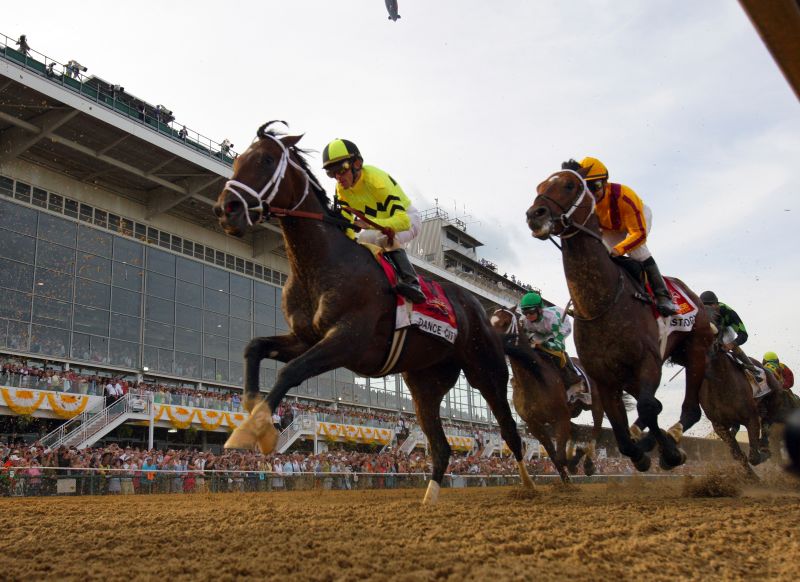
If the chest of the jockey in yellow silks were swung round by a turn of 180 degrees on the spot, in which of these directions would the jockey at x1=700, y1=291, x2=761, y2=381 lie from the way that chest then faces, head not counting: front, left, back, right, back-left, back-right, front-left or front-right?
front

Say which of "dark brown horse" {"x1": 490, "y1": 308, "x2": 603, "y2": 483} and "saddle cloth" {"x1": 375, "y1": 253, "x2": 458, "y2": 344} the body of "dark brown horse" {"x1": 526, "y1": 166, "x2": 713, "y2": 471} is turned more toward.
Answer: the saddle cloth

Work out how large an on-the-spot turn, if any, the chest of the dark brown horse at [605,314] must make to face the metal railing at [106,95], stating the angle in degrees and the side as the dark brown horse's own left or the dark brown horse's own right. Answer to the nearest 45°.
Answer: approximately 90° to the dark brown horse's own right

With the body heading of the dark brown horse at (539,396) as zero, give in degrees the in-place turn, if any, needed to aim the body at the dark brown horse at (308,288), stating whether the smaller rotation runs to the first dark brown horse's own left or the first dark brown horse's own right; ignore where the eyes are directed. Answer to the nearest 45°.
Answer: approximately 45° to the first dark brown horse's own left

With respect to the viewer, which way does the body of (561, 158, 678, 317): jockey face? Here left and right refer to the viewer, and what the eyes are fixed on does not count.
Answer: facing the viewer and to the left of the viewer

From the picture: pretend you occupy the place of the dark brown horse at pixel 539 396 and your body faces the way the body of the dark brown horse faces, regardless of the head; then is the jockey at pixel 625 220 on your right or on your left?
on your left

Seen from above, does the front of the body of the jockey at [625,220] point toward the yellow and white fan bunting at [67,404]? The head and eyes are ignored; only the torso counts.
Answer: no

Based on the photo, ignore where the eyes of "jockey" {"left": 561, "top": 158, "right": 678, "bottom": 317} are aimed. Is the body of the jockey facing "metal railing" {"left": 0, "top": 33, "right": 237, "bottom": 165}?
no

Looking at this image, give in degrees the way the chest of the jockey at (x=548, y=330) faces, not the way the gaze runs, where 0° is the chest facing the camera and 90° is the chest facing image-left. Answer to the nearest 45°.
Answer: approximately 45°

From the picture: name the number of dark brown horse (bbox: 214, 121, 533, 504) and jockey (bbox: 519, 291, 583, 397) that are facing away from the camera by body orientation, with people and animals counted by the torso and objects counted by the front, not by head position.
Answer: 0

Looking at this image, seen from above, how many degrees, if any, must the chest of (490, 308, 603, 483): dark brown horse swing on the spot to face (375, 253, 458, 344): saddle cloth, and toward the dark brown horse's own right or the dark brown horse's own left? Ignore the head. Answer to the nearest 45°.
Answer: approximately 45° to the dark brown horse's own left

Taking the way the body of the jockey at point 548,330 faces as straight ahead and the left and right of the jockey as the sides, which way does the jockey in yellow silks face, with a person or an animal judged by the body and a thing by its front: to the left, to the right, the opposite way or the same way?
the same way

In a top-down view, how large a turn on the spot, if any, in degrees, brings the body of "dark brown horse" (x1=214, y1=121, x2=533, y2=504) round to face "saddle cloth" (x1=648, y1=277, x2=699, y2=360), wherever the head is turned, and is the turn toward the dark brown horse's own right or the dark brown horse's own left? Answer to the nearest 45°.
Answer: approximately 135° to the dark brown horse's own left

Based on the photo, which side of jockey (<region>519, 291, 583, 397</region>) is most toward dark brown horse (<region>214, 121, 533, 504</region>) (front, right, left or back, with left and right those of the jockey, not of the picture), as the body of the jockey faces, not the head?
front
